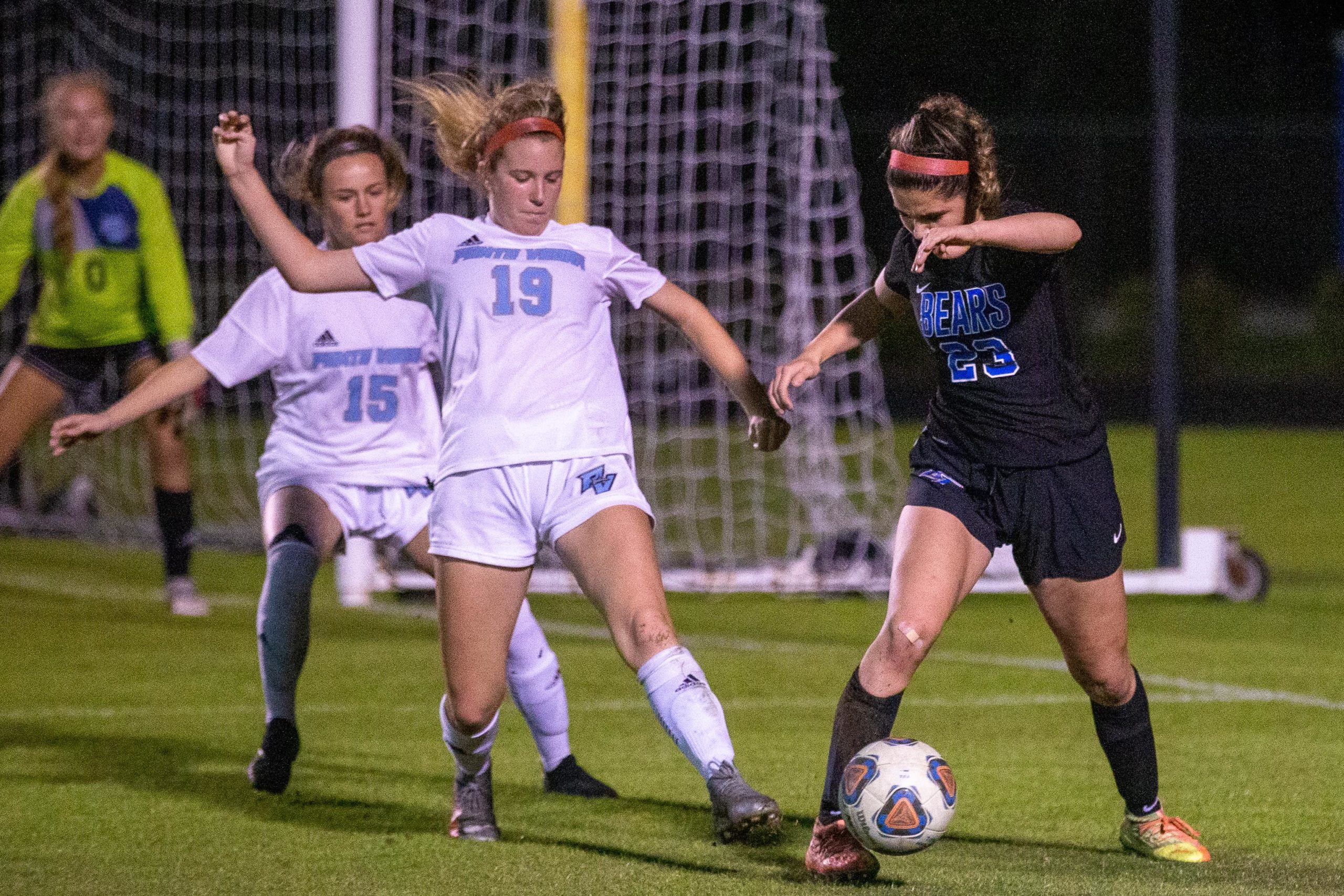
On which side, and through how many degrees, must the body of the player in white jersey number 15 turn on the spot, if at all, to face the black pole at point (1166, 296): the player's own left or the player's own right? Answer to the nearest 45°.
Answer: approximately 90° to the player's own left

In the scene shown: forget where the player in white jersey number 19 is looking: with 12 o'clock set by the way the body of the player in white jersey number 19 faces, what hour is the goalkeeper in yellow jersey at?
The goalkeeper in yellow jersey is roughly at 5 o'clock from the player in white jersey number 19.

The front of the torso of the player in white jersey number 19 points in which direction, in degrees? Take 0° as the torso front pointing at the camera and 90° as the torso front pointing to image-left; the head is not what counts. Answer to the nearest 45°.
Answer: approximately 0°

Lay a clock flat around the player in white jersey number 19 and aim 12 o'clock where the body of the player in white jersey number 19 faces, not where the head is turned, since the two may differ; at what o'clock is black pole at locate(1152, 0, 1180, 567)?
The black pole is roughly at 7 o'clock from the player in white jersey number 19.

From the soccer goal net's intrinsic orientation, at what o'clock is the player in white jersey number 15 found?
The player in white jersey number 15 is roughly at 11 o'clock from the soccer goal net.

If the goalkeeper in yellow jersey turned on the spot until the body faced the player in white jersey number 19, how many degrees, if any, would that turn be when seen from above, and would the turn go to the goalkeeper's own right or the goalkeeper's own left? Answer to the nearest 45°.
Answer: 0° — they already face them

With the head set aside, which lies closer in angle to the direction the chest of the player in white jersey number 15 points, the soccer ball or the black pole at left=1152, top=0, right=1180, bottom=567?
the soccer ball

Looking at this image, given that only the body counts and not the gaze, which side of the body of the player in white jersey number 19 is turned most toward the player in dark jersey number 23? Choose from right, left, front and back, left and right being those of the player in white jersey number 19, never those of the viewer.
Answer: left

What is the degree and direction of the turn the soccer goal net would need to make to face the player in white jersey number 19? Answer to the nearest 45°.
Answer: approximately 45° to its left
